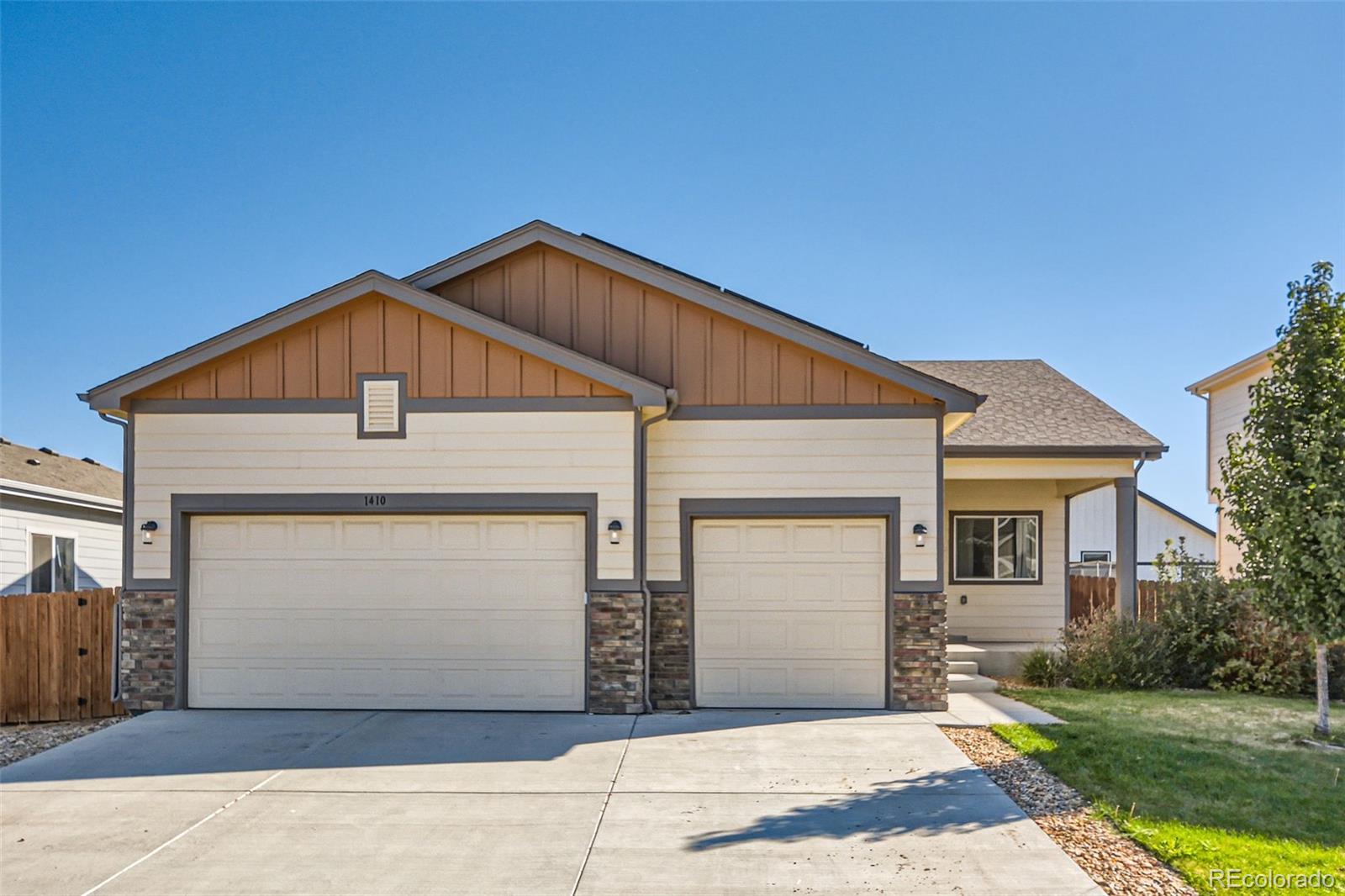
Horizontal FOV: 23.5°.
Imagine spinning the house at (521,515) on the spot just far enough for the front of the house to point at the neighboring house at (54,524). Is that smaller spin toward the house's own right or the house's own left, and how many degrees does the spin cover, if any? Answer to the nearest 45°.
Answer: approximately 135° to the house's own right

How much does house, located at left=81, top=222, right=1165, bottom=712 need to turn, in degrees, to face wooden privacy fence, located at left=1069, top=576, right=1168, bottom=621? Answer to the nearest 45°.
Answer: approximately 135° to its left

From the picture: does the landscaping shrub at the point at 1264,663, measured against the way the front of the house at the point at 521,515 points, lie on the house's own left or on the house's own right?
on the house's own left

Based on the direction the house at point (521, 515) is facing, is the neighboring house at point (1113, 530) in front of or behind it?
behind

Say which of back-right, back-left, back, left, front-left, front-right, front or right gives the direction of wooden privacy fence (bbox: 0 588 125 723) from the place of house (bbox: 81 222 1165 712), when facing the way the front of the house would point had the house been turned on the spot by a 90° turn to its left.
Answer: back

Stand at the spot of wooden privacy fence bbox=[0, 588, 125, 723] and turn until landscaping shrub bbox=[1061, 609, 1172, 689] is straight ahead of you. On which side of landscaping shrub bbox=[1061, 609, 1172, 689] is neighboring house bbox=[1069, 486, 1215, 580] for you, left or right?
left

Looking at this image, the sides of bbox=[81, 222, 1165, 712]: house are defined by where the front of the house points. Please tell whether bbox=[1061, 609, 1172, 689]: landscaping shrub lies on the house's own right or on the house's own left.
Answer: on the house's own left

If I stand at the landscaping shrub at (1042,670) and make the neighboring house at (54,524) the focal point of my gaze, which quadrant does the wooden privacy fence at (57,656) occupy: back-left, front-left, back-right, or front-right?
front-left

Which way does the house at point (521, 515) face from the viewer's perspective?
toward the camera
